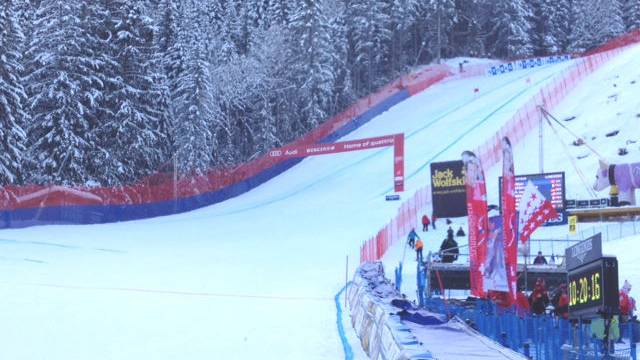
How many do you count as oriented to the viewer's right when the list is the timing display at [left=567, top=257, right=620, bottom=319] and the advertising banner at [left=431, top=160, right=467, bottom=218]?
0

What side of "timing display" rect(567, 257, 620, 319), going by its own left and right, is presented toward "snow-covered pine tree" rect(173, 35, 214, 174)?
right

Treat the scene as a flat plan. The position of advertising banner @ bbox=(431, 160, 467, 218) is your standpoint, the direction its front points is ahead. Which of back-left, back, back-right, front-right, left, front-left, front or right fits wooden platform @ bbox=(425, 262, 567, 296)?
front

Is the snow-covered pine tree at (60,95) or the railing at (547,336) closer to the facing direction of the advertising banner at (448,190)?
the railing

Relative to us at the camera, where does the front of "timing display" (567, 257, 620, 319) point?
facing the viewer and to the left of the viewer

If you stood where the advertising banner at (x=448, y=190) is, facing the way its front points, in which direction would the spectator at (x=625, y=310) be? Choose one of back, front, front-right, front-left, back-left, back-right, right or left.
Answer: front

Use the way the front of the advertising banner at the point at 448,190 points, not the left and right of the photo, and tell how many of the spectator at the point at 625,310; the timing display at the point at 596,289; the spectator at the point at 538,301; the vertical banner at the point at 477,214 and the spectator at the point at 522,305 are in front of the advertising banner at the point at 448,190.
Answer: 5

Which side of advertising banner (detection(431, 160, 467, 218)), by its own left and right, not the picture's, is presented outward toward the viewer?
front

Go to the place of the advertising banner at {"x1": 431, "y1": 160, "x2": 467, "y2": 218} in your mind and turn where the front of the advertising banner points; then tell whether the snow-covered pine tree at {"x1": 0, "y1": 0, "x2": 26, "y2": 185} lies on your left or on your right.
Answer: on your right

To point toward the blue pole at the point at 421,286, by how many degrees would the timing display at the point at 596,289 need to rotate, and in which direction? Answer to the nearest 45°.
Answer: approximately 90° to its right

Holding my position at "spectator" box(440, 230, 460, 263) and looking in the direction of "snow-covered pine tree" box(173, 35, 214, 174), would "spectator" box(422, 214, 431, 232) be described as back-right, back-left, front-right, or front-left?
front-right

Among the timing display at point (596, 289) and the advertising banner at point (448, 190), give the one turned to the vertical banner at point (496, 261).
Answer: the advertising banner

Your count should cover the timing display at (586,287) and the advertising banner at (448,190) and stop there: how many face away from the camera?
0

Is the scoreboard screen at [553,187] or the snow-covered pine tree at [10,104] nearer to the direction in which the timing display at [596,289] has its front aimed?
the snow-covered pine tree

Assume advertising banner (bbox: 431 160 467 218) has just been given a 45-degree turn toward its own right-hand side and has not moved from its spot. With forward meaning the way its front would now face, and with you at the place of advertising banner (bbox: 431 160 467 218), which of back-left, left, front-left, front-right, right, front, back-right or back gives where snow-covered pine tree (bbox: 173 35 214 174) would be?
right

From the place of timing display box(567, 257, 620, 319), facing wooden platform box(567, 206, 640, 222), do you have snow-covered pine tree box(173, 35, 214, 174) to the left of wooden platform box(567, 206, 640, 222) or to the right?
left

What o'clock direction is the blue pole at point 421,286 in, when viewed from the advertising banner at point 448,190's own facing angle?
The blue pole is roughly at 12 o'clock from the advertising banner.

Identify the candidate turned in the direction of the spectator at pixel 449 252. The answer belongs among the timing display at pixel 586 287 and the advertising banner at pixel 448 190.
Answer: the advertising banner
